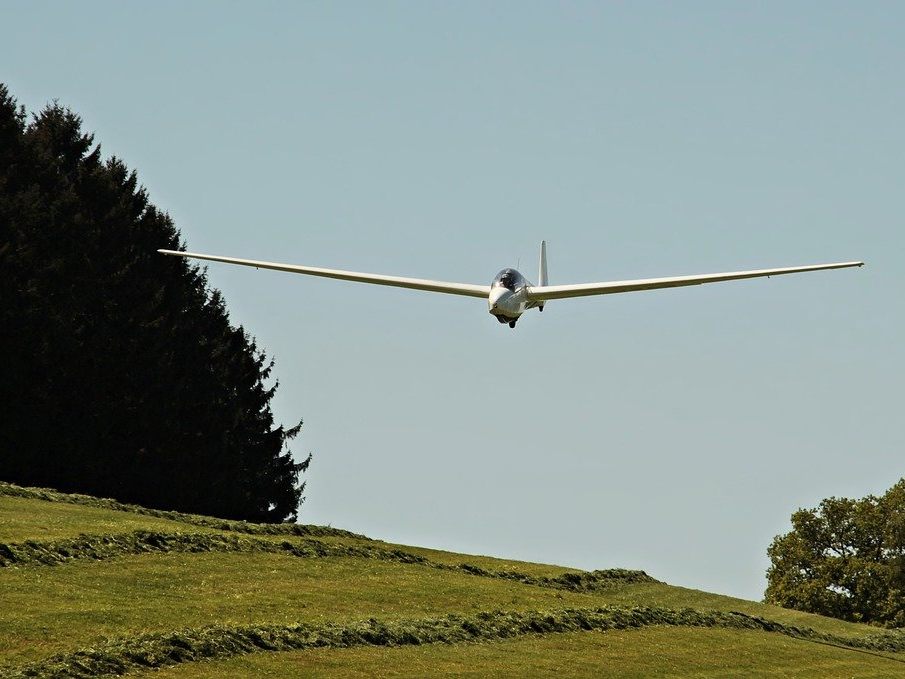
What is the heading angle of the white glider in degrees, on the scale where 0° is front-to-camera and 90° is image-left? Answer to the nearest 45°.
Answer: approximately 0°
